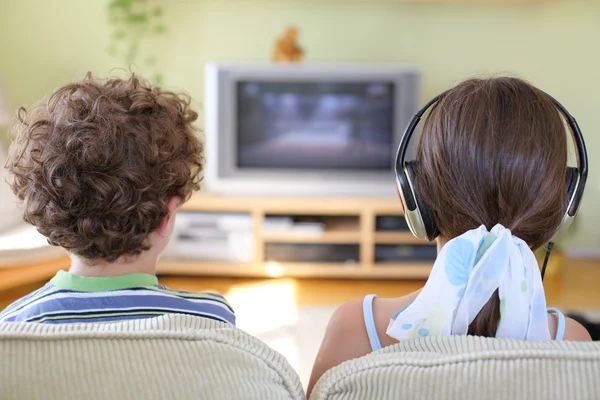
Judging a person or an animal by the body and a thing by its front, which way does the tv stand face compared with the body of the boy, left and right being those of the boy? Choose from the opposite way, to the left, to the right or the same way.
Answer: the opposite way

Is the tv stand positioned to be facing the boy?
yes

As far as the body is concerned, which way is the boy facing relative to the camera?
away from the camera

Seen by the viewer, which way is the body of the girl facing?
away from the camera

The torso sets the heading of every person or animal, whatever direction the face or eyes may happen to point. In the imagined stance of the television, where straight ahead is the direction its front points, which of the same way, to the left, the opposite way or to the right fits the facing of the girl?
the opposite way

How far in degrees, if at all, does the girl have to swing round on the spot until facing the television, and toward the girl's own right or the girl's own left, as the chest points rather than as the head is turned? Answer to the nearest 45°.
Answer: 0° — they already face it

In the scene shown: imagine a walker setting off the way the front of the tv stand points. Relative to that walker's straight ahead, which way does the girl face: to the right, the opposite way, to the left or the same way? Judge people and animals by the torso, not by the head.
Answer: the opposite way

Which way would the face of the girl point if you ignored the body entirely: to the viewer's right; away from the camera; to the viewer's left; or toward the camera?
away from the camera
